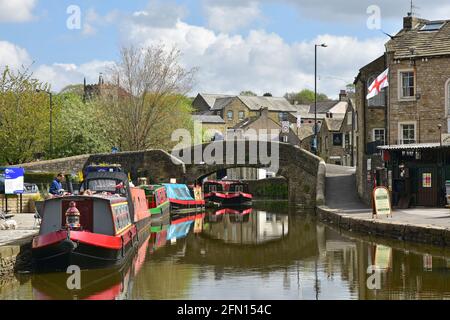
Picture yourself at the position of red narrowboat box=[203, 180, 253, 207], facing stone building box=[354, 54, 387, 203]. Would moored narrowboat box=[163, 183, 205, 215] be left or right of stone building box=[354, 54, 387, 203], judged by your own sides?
right

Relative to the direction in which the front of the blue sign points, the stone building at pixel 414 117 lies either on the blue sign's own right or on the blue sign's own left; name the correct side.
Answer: on the blue sign's own left

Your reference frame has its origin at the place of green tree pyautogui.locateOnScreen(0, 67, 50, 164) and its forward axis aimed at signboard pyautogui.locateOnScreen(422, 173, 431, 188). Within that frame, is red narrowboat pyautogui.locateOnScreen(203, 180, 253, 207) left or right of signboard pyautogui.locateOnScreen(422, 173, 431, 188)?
left

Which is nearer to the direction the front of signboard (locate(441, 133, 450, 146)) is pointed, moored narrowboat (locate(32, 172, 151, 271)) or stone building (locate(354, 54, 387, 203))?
the moored narrowboat

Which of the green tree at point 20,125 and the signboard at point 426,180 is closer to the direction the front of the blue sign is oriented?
the signboard

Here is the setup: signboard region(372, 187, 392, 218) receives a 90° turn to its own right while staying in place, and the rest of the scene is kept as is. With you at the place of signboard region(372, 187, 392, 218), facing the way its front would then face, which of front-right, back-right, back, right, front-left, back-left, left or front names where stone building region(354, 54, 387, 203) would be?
right

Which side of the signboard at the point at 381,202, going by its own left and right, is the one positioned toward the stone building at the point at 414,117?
back
